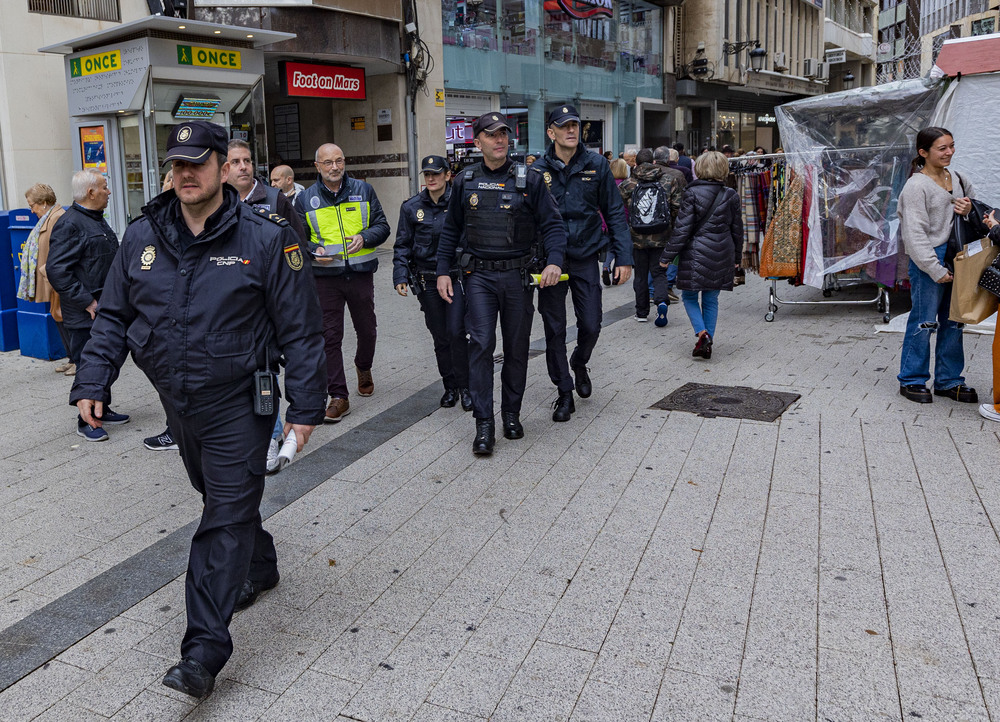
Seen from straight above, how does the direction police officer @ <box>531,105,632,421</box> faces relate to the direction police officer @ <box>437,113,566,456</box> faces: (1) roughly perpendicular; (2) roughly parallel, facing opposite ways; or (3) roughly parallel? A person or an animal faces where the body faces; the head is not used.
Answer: roughly parallel

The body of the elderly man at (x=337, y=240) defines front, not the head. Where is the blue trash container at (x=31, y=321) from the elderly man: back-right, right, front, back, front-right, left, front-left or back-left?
back-right

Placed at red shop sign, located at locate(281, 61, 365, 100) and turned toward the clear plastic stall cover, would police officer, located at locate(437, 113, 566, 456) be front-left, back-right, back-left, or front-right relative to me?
front-right

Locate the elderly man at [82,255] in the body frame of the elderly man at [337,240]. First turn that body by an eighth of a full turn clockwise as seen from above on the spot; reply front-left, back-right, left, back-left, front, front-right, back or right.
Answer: front-right

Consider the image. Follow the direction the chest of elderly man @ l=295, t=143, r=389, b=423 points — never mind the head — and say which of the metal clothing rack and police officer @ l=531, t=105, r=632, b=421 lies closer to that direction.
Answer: the police officer

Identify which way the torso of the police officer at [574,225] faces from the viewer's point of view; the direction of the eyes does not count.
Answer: toward the camera

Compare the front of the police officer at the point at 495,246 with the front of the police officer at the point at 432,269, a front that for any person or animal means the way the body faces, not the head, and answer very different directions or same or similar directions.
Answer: same or similar directions

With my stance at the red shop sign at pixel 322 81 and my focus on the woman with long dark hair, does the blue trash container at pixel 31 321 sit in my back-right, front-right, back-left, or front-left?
front-right

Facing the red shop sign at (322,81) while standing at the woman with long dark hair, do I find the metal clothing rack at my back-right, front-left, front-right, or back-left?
front-right

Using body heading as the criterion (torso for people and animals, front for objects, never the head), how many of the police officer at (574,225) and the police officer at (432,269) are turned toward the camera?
2

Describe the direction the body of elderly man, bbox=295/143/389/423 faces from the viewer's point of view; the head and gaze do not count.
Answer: toward the camera

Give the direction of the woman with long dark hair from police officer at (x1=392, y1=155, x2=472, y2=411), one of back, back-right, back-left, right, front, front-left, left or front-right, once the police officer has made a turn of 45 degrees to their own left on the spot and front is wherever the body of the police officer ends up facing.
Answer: front-left

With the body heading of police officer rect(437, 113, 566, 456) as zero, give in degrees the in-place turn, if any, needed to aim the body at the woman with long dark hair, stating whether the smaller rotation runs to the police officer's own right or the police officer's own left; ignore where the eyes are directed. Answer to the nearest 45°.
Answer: approximately 90° to the police officer's own left

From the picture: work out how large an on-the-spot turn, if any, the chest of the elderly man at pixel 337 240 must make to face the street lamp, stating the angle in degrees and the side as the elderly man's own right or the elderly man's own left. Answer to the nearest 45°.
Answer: approximately 135° to the elderly man's own left

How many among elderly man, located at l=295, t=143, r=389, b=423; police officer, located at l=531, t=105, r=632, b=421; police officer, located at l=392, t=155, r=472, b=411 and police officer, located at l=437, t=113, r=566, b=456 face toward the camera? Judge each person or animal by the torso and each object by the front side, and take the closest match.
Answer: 4

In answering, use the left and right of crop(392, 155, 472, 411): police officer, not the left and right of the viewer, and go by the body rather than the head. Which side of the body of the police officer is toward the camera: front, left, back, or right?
front
